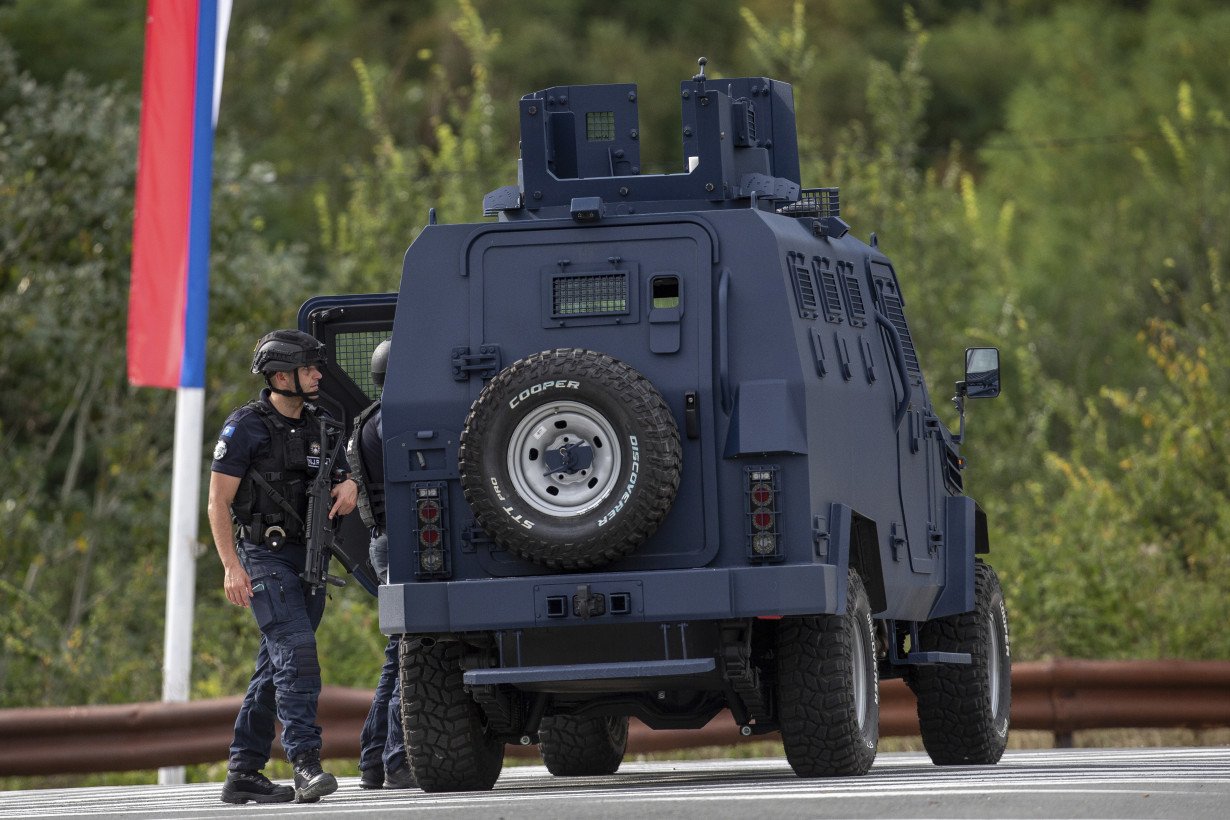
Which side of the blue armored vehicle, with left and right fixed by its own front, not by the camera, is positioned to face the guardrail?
front

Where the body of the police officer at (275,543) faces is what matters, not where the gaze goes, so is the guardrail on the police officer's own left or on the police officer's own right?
on the police officer's own left

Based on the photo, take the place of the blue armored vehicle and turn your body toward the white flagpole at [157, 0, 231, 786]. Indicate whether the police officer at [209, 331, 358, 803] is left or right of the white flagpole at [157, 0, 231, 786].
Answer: left

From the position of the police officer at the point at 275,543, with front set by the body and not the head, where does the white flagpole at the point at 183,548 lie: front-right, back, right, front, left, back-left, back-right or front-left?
back-left

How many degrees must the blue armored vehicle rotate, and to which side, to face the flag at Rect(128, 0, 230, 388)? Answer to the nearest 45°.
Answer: approximately 45° to its left

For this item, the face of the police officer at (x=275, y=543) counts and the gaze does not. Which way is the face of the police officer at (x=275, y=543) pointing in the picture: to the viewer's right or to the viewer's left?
to the viewer's right

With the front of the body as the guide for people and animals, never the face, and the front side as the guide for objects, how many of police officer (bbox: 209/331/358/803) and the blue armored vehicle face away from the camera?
1

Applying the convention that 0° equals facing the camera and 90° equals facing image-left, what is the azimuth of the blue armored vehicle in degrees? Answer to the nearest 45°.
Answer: approximately 180°
